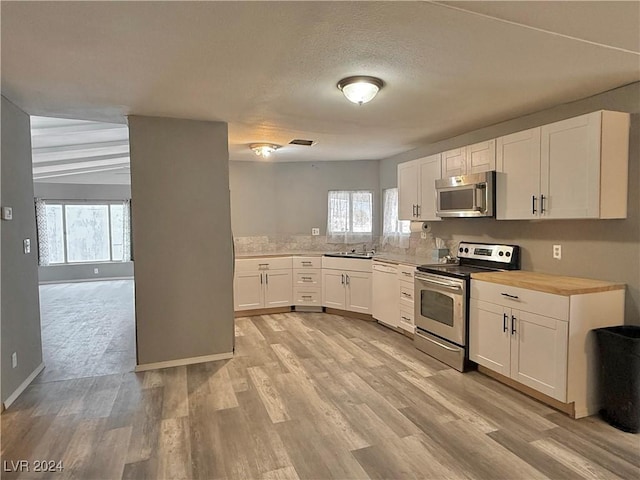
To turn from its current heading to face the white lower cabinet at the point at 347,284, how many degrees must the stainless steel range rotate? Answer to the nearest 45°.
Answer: approximately 90° to its right

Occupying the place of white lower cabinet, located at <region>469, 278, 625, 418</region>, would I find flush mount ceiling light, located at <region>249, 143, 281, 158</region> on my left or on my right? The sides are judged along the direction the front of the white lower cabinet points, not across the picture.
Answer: on my right

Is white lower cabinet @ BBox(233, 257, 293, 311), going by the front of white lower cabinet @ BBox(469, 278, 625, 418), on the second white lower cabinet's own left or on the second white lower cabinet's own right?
on the second white lower cabinet's own right

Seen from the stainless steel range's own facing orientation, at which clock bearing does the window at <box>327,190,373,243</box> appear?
The window is roughly at 3 o'clock from the stainless steel range.

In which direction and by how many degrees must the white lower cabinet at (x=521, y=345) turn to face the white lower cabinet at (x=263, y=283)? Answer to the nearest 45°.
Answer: approximately 45° to its right

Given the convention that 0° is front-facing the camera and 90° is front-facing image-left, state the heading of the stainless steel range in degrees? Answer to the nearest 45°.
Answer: approximately 45°

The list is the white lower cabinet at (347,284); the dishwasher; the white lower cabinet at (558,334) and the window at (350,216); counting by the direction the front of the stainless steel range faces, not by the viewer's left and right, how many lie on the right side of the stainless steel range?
3
